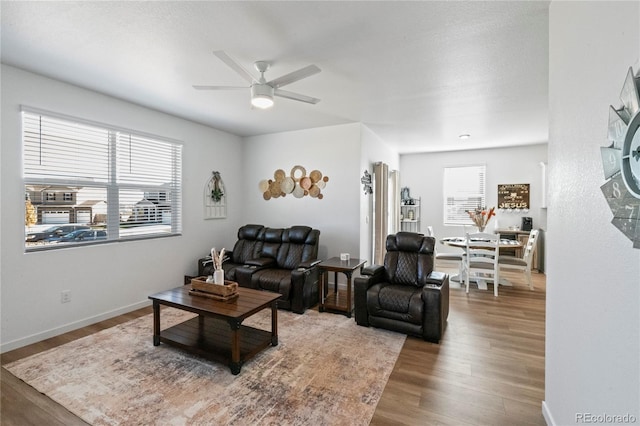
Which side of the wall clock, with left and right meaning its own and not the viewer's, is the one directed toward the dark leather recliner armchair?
right

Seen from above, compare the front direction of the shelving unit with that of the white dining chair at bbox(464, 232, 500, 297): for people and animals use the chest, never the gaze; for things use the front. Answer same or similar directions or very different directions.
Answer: very different directions

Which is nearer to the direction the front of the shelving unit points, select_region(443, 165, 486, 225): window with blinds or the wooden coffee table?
the wooden coffee table

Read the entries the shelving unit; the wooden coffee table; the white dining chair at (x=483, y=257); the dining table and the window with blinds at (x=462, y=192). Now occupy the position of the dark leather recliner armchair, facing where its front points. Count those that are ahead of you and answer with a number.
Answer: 1

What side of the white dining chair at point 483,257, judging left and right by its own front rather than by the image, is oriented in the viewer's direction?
back

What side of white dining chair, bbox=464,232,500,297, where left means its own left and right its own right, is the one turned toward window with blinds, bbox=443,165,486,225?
front

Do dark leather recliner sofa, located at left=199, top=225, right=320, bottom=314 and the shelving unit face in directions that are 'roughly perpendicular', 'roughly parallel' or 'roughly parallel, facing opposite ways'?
roughly parallel

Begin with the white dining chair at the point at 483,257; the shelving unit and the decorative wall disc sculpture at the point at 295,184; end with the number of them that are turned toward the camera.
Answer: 2

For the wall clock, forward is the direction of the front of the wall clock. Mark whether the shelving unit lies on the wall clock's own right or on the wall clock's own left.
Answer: on the wall clock's own right

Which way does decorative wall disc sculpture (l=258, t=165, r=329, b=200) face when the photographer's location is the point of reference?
facing the viewer

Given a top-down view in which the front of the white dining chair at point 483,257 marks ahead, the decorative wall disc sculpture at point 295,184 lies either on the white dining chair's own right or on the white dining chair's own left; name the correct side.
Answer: on the white dining chair's own left

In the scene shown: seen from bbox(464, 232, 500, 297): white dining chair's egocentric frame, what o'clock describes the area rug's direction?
The area rug is roughly at 7 o'clock from the white dining chair.

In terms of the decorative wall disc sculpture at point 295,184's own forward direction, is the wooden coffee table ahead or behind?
ahead

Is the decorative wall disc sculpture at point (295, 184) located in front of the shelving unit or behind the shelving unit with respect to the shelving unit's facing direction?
in front

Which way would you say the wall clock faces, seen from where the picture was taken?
facing the viewer and to the left of the viewer

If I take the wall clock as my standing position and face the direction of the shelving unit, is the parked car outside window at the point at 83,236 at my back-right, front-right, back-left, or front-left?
front-left

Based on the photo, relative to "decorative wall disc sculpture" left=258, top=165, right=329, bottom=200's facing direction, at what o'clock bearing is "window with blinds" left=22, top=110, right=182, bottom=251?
The window with blinds is roughly at 2 o'clock from the decorative wall disc sculpture.

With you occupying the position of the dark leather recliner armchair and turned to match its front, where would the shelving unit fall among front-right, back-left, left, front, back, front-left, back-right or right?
back-right

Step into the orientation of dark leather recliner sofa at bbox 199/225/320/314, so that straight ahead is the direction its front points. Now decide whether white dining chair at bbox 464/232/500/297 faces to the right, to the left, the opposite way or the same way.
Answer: the opposite way

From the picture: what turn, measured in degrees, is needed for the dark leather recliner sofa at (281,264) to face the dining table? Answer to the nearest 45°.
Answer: approximately 135° to its left

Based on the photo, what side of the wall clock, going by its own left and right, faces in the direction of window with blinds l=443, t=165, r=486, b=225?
right

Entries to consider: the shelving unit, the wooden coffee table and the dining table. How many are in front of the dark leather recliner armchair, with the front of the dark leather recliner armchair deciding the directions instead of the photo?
1

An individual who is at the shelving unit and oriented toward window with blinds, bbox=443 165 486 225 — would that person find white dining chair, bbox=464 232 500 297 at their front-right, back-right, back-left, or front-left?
front-right
